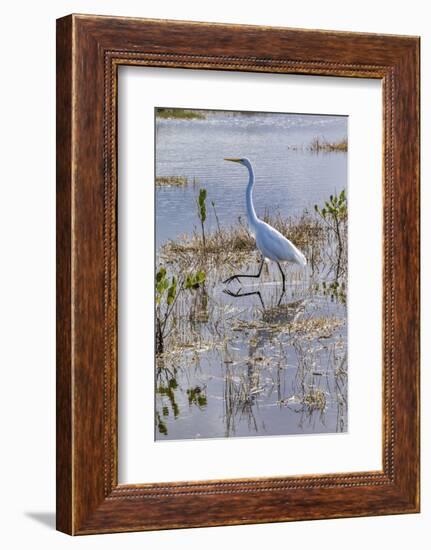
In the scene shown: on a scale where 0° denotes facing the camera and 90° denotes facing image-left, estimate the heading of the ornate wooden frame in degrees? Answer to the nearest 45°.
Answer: approximately 315°
